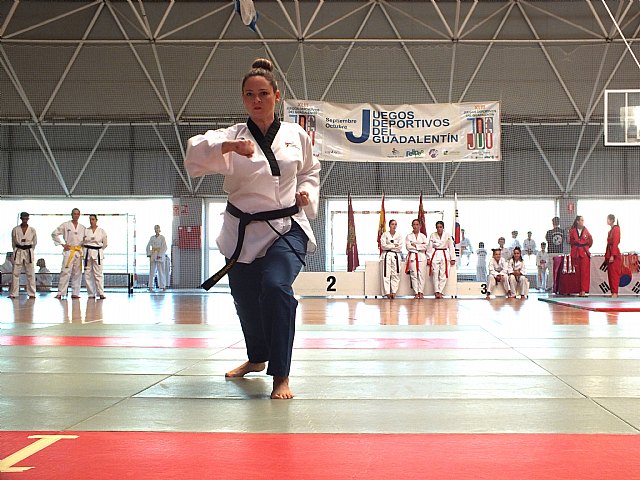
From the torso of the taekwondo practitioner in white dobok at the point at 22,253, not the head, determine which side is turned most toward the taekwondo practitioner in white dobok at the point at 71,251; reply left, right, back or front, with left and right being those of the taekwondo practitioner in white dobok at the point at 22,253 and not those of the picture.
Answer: left

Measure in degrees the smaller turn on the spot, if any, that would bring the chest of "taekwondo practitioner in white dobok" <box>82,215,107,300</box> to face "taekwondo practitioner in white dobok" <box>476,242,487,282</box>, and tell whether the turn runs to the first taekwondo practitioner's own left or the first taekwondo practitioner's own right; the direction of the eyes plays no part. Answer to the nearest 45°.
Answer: approximately 90° to the first taekwondo practitioner's own left

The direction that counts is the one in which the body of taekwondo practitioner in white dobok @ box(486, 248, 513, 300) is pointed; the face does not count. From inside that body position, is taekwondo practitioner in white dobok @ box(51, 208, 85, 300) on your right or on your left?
on your right

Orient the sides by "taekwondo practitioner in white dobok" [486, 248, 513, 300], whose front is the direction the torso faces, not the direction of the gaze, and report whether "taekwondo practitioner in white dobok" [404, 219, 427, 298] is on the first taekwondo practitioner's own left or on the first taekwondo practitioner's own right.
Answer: on the first taekwondo practitioner's own right

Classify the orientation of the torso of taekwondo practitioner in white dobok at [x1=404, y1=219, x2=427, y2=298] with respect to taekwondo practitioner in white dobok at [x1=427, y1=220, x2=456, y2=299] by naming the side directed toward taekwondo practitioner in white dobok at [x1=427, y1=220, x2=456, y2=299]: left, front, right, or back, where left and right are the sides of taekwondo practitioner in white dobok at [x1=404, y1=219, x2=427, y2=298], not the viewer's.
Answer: left

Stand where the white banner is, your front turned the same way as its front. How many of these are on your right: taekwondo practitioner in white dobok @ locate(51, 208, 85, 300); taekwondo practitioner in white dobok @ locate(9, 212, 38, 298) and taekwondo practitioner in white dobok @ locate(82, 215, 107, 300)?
3

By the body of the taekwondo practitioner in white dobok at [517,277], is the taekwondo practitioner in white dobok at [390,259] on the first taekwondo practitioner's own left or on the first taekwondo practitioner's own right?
on the first taekwondo practitioner's own right

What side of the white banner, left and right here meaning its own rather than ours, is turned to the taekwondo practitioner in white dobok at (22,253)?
right

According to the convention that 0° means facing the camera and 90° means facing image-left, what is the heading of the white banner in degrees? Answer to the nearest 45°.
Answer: approximately 0°

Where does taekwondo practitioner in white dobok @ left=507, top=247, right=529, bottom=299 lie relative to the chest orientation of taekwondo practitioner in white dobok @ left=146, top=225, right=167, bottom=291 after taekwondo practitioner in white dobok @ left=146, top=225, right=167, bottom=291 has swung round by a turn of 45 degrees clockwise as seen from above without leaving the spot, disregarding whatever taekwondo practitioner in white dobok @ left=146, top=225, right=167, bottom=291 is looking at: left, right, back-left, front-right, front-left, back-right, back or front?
left

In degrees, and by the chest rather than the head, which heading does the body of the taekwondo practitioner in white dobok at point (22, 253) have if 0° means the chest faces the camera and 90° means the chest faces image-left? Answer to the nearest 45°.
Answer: approximately 0°

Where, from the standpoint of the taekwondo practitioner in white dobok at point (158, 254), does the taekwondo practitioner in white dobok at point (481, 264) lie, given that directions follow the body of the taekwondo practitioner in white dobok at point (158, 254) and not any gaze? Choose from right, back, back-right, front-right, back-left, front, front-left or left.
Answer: left
